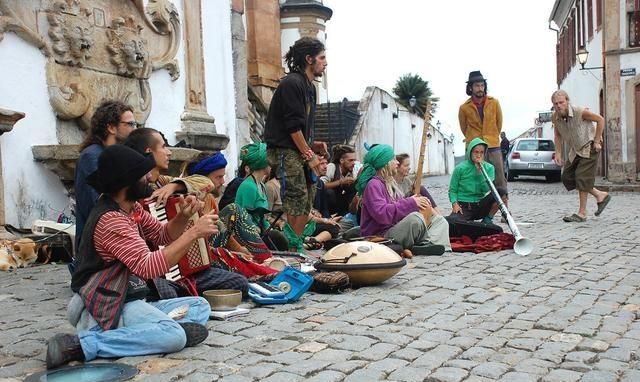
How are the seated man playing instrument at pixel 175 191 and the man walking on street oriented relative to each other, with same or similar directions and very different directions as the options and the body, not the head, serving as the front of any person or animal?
very different directions

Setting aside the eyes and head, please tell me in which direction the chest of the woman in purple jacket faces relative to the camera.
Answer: to the viewer's right

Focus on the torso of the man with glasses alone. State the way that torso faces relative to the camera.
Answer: to the viewer's right

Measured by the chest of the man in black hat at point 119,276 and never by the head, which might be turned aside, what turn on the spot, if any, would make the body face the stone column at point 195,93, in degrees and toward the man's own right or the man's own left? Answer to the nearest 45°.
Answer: approximately 90° to the man's own left

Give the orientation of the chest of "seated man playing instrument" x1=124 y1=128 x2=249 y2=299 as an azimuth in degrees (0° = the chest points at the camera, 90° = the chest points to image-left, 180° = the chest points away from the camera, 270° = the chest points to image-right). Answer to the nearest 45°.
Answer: approximately 270°
